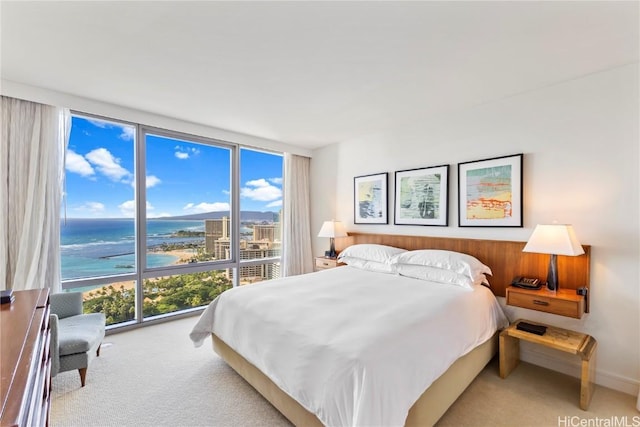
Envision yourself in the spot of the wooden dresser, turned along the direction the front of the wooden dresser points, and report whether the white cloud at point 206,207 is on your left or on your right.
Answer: on your left

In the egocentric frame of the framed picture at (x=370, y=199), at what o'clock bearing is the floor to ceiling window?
The floor to ceiling window is roughly at 1 o'clock from the framed picture.

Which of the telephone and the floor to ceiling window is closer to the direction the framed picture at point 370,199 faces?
the floor to ceiling window

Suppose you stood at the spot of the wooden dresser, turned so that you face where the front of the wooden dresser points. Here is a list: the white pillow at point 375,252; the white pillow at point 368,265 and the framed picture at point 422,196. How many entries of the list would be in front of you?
3

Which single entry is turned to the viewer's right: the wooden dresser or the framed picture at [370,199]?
the wooden dresser

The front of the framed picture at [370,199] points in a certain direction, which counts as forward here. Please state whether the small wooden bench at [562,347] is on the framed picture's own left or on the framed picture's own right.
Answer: on the framed picture's own left

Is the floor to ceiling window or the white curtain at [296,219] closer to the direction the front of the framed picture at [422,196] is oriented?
the floor to ceiling window

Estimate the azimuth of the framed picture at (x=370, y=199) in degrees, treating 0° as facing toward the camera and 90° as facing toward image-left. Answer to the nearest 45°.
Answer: approximately 45°

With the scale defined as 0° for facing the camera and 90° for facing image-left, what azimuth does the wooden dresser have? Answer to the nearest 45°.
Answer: approximately 270°

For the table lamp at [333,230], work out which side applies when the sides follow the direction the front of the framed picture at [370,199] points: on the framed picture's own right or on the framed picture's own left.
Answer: on the framed picture's own right
